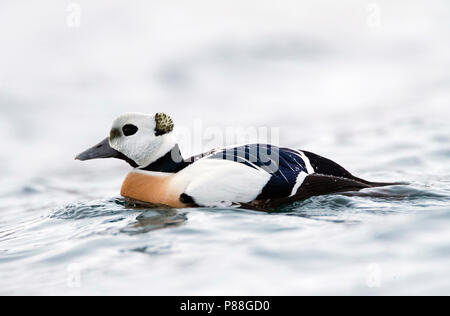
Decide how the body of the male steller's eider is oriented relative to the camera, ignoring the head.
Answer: to the viewer's left
